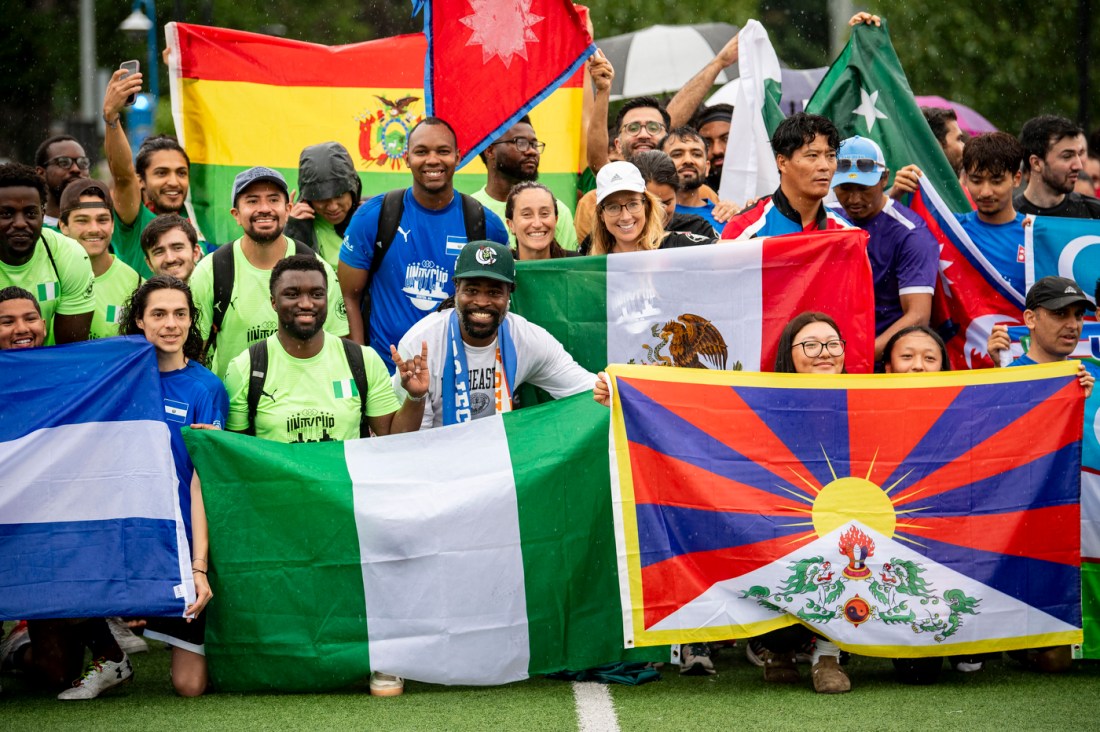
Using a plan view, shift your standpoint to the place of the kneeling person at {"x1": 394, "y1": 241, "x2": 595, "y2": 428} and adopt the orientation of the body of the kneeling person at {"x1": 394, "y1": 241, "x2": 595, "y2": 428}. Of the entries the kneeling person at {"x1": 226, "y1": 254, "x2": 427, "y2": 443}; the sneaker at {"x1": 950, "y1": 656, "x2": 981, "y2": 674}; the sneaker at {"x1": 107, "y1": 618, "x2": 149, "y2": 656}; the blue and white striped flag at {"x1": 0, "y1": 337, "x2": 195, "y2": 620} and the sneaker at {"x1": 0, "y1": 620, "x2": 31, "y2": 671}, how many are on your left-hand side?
1

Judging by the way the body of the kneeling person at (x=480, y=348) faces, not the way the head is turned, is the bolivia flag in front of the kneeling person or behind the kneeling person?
behind

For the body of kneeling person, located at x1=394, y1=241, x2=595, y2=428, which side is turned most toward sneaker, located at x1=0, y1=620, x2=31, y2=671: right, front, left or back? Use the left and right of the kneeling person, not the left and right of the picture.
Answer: right

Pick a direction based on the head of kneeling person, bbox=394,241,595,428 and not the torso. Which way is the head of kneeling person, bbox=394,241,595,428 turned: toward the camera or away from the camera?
toward the camera

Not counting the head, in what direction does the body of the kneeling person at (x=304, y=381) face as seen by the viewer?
toward the camera

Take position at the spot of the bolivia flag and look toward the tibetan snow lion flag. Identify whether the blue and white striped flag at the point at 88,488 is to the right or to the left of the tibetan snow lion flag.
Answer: right

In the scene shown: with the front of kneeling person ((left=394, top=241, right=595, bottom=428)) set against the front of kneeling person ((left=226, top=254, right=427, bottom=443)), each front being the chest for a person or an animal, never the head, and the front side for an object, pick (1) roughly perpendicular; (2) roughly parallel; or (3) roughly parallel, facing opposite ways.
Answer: roughly parallel

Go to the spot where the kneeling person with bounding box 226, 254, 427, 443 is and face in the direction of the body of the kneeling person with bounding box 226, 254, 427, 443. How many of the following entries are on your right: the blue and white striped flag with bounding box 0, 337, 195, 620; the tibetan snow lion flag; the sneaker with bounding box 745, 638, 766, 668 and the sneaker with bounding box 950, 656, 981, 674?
1

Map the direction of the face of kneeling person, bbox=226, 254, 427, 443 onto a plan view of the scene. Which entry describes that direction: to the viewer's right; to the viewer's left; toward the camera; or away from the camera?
toward the camera

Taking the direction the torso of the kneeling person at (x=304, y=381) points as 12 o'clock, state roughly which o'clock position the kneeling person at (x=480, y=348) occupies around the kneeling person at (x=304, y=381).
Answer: the kneeling person at (x=480, y=348) is roughly at 9 o'clock from the kneeling person at (x=304, y=381).

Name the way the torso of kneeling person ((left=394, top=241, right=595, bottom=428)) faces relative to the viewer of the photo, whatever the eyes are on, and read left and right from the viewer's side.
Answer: facing the viewer

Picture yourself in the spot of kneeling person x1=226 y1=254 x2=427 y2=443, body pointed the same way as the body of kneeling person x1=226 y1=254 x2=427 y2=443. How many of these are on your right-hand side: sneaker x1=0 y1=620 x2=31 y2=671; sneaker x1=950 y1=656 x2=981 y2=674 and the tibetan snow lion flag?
1

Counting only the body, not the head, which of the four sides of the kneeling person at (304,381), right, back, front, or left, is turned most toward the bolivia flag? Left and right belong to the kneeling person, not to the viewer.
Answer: back

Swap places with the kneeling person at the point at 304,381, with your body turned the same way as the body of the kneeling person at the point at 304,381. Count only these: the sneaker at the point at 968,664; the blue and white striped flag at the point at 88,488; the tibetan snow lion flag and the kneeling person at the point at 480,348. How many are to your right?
1

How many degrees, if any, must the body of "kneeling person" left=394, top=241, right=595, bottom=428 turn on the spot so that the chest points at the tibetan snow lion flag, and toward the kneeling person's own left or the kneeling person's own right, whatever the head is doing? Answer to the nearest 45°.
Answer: approximately 90° to the kneeling person's own left
